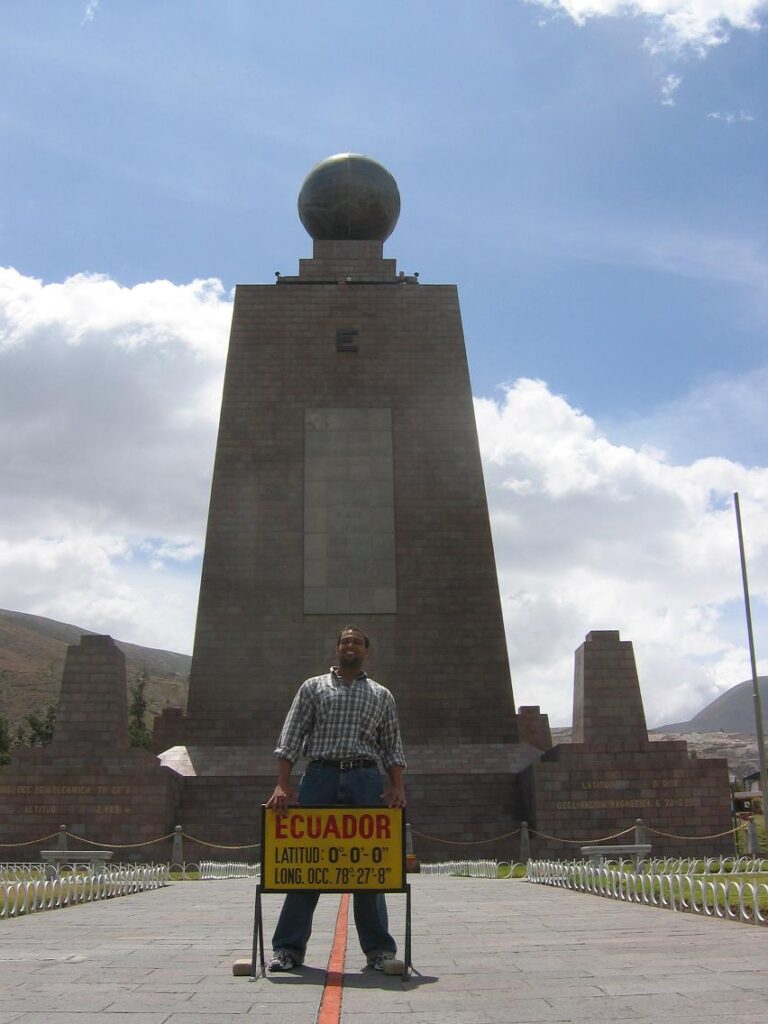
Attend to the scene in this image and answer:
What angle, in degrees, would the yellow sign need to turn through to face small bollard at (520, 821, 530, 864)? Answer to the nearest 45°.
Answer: approximately 180°

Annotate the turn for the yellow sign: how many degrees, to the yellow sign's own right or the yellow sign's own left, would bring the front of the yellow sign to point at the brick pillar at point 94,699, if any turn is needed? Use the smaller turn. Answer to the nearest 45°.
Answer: approximately 180°

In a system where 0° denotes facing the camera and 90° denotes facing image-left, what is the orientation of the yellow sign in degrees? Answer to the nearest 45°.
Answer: approximately 0°

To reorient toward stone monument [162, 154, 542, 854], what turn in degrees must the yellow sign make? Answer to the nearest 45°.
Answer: approximately 180°

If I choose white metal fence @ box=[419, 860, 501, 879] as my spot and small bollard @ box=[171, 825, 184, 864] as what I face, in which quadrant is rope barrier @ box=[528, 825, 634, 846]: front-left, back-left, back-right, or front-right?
back-right

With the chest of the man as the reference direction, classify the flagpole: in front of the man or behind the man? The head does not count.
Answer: behind

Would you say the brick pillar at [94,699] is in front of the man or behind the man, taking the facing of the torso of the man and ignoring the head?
behind

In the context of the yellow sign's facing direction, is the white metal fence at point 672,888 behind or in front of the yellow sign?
behind

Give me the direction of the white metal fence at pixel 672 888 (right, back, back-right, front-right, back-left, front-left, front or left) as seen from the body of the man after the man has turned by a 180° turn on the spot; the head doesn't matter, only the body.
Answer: front-right

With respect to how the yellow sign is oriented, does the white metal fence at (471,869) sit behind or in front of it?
behind

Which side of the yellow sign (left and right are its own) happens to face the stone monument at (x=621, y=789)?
back
